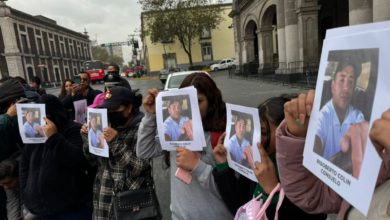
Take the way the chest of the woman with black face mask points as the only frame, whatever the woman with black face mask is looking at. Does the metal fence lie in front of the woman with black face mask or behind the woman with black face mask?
behind

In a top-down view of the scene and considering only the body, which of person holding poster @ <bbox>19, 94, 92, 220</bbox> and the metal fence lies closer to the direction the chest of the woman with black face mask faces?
the person holding poster

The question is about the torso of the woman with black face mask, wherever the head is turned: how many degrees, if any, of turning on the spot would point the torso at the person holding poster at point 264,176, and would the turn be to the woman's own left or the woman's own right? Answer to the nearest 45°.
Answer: approximately 90° to the woman's own left

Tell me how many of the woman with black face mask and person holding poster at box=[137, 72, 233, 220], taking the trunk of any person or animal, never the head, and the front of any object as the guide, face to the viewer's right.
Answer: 0

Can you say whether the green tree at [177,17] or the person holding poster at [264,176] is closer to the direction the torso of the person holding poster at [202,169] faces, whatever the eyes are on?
the person holding poster

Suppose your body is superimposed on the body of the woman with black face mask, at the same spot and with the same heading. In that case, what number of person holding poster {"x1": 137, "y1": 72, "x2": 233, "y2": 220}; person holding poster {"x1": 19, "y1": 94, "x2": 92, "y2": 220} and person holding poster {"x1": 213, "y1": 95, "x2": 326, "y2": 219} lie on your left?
2

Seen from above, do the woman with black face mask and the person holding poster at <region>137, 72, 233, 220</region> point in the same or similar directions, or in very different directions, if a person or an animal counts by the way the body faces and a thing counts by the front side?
same or similar directions

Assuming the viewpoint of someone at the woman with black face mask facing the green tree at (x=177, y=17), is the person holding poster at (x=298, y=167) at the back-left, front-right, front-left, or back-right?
back-right

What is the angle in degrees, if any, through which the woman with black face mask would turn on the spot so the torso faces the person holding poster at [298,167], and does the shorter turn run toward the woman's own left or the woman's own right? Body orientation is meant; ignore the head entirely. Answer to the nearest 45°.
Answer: approximately 90° to the woman's own left

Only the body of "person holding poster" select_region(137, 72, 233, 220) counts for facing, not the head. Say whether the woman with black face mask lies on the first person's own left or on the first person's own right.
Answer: on the first person's own right

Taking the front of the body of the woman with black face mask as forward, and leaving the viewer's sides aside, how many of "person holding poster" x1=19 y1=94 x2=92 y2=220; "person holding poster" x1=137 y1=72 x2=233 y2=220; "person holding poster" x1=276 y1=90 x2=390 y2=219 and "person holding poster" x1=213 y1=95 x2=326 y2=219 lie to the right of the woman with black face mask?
1

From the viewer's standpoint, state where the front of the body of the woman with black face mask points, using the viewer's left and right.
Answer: facing the viewer and to the left of the viewer

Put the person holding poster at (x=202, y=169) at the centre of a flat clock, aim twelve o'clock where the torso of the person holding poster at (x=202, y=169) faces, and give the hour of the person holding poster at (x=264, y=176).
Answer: the person holding poster at (x=264, y=176) is roughly at 9 o'clock from the person holding poster at (x=202, y=169).
